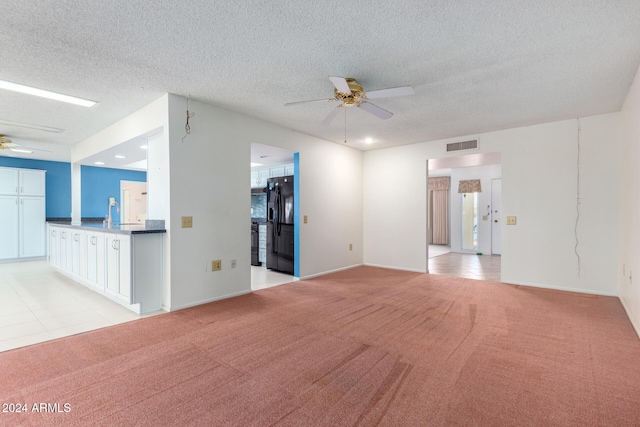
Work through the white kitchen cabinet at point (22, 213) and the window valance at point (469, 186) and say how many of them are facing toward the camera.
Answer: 2

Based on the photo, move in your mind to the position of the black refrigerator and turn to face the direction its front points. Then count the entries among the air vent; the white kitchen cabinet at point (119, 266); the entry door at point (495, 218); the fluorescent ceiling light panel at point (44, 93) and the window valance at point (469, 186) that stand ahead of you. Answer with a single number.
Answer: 2

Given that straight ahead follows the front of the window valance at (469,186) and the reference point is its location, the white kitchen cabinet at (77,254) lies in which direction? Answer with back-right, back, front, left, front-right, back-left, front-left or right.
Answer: front-right

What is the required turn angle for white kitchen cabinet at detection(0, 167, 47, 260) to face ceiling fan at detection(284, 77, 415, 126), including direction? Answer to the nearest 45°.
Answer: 0° — it already faces it

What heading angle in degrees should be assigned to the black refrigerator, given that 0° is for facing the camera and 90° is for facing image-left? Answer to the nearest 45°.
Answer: approximately 45°

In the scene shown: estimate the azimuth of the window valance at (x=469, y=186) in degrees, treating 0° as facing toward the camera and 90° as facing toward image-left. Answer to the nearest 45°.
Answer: approximately 0°

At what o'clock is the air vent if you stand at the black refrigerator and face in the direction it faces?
The air vent is roughly at 8 o'clock from the black refrigerator.

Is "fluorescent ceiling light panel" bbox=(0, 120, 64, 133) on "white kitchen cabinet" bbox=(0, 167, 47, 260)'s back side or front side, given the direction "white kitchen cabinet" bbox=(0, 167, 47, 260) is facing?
on the front side

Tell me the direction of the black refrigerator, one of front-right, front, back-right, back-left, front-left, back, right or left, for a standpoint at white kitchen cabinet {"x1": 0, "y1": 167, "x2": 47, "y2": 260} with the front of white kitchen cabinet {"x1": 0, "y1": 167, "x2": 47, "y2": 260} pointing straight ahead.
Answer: front-left

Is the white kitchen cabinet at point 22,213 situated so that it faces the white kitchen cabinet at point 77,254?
yes
